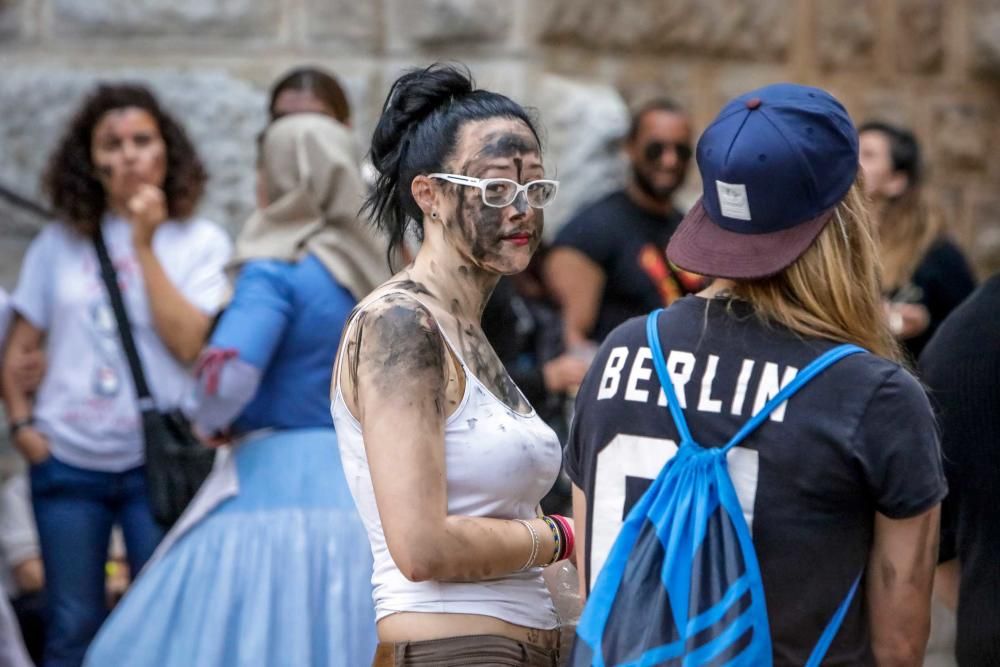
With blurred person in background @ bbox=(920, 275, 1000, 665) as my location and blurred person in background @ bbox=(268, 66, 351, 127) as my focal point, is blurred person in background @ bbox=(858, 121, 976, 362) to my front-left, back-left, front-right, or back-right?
front-right

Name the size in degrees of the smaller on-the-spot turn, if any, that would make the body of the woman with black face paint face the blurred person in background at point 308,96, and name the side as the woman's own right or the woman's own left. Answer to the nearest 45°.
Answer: approximately 90° to the woman's own left

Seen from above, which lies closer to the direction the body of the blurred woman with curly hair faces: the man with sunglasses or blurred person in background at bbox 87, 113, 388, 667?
the blurred person in background

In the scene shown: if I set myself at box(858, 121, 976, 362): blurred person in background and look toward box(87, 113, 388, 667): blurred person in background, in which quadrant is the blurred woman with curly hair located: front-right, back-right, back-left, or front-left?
front-right

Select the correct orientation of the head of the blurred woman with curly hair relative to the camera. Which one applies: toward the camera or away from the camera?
toward the camera

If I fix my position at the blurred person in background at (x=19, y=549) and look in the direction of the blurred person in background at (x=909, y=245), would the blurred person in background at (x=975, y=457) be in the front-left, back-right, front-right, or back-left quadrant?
front-right

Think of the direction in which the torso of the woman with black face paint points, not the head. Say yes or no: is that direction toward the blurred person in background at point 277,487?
no

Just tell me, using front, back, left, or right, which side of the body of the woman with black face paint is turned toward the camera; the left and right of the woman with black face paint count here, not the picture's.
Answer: right

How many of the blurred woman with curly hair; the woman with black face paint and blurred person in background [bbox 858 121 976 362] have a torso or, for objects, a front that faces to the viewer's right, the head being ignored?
1

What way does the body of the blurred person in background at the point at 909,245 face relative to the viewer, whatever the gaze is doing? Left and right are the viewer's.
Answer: facing to the left of the viewer

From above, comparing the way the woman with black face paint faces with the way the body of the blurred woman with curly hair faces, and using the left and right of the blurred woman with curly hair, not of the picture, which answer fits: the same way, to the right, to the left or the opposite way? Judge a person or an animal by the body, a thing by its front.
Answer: to the left

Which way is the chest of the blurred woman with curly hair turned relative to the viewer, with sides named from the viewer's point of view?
facing the viewer

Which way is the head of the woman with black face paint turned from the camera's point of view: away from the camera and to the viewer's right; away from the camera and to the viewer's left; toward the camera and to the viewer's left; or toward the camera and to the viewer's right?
toward the camera and to the viewer's right

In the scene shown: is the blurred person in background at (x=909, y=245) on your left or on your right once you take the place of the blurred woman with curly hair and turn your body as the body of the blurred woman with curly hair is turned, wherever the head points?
on your left
